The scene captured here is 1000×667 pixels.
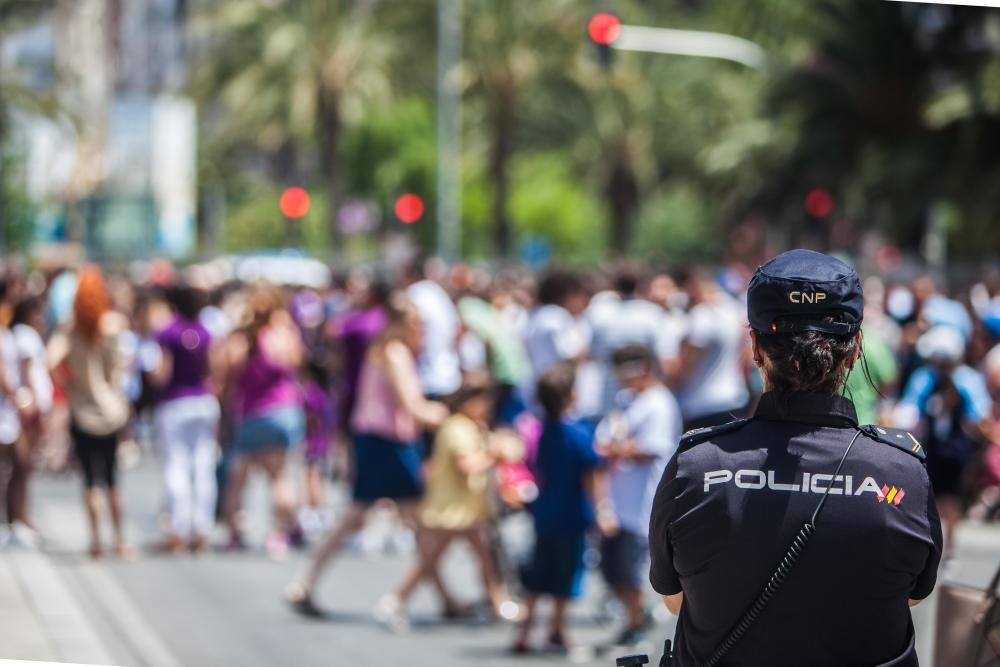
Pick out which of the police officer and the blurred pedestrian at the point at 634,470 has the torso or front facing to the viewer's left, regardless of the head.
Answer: the blurred pedestrian

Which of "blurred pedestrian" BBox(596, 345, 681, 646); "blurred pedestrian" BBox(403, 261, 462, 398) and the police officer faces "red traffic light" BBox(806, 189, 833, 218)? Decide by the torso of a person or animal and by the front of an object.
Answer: the police officer

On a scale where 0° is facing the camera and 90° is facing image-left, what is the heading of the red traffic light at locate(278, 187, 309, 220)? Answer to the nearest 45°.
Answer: approximately 0°

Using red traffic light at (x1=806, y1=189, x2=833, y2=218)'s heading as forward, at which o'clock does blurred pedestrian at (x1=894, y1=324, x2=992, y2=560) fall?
The blurred pedestrian is roughly at 12 o'clock from the red traffic light.

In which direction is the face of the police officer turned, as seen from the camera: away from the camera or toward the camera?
away from the camera

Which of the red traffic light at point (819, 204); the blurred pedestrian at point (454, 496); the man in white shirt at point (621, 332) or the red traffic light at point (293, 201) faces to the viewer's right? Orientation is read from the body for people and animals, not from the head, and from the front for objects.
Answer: the blurred pedestrian

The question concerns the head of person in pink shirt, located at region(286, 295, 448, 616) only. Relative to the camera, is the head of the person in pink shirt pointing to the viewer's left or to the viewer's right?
to the viewer's right

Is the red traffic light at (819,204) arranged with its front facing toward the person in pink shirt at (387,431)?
yes

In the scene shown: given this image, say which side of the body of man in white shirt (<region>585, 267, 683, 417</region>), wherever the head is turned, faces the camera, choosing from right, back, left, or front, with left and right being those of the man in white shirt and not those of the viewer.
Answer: back

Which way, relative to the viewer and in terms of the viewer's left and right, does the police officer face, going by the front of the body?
facing away from the viewer
